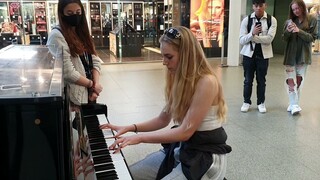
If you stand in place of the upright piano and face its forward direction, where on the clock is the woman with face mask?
The woman with face mask is roughly at 9 o'clock from the upright piano.

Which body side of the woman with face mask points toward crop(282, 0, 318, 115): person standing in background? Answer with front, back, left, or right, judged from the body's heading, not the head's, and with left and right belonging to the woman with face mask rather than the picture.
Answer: left

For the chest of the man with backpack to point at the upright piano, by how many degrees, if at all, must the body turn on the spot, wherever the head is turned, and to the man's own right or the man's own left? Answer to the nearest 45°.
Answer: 0° — they already face it

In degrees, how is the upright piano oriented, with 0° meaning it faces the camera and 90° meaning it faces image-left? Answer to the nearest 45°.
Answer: approximately 270°

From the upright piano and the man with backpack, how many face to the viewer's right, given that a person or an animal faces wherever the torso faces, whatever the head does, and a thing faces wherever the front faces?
1

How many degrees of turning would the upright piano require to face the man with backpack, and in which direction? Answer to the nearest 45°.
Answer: approximately 45° to its left

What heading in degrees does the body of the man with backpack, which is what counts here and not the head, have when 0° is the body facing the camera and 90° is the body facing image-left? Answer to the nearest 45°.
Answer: approximately 0°
